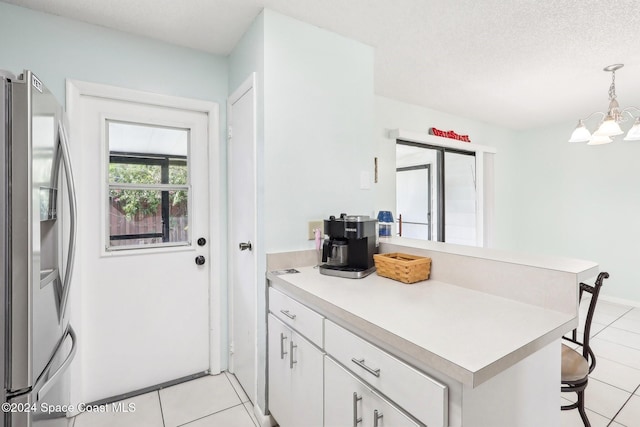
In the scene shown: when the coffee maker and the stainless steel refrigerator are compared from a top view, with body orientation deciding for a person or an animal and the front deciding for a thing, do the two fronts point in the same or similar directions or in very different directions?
very different directions

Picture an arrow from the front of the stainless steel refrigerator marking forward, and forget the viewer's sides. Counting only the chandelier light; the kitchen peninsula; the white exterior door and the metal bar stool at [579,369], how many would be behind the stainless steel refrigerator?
0

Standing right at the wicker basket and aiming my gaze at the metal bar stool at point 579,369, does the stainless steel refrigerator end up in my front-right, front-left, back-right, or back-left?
back-right

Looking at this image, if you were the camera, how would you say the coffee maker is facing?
facing the viewer and to the left of the viewer

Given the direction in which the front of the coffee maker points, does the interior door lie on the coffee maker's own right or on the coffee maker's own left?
on the coffee maker's own right

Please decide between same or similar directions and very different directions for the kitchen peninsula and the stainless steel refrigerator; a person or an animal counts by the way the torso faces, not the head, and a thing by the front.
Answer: very different directions

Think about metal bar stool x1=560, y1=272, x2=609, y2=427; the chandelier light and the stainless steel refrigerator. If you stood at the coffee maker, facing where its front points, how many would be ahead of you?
1

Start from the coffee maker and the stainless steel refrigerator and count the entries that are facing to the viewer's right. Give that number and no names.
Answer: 1

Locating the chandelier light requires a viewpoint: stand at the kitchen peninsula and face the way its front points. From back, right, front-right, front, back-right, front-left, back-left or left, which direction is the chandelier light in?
back

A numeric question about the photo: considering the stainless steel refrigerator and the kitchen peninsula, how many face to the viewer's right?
1

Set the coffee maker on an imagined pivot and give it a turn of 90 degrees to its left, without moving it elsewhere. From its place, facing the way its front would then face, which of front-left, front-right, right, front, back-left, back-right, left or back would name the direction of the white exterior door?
back-right

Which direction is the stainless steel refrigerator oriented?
to the viewer's right

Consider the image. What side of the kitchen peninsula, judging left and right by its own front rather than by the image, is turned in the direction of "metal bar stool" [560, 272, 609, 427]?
back
